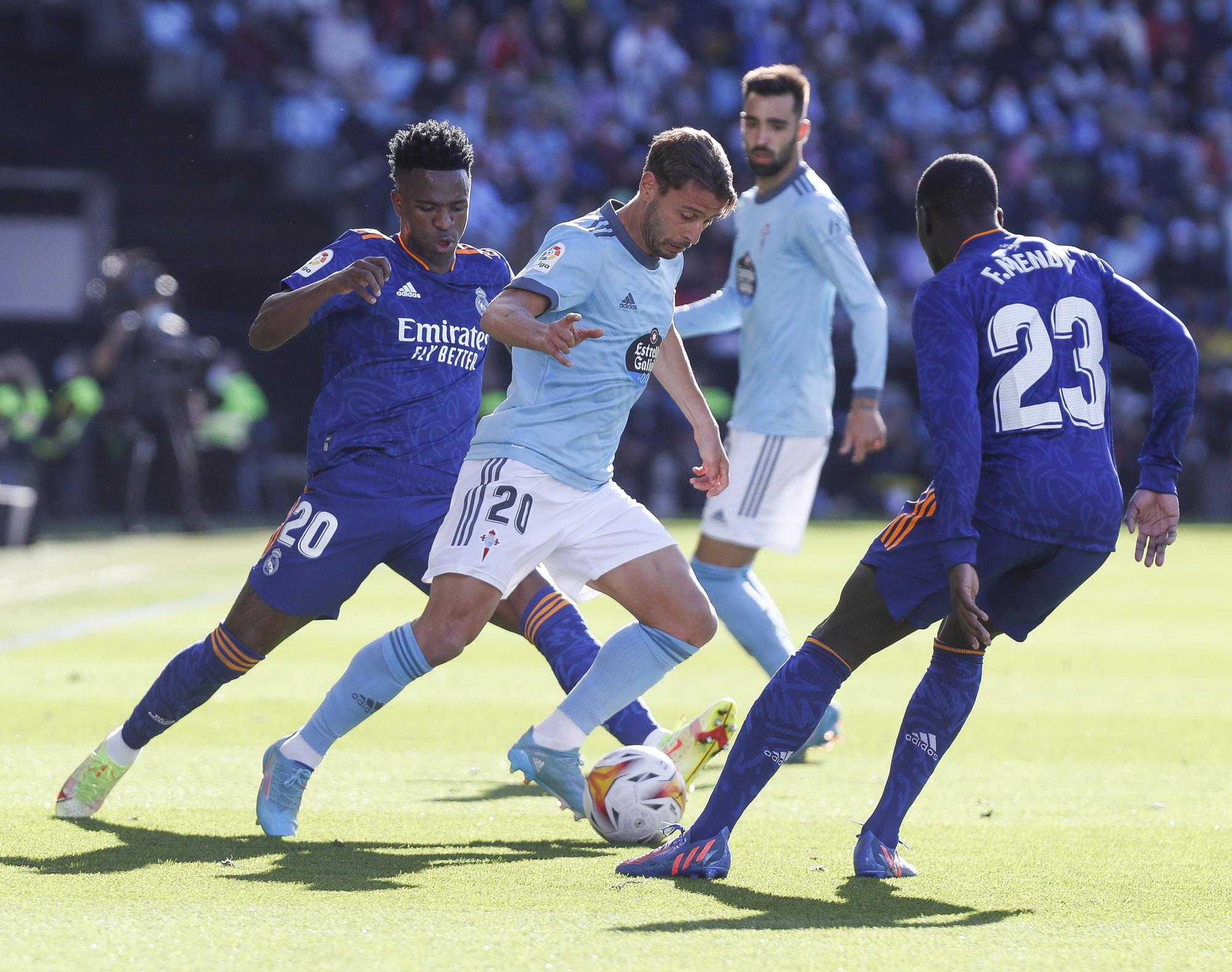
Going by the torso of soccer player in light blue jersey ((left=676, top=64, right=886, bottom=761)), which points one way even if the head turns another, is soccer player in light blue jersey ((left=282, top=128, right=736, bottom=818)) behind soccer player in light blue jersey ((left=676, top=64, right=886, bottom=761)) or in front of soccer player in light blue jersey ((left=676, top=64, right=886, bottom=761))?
in front

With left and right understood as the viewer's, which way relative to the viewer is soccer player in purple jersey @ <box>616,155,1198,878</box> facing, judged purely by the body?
facing away from the viewer and to the left of the viewer

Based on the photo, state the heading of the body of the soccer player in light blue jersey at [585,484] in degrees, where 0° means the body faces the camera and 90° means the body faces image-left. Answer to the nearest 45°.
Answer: approximately 315°

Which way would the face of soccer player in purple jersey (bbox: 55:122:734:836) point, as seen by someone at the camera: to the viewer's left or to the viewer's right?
to the viewer's right

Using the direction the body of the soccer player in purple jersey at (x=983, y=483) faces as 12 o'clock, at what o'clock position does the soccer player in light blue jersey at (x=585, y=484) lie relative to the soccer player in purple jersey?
The soccer player in light blue jersey is roughly at 11 o'clock from the soccer player in purple jersey.
